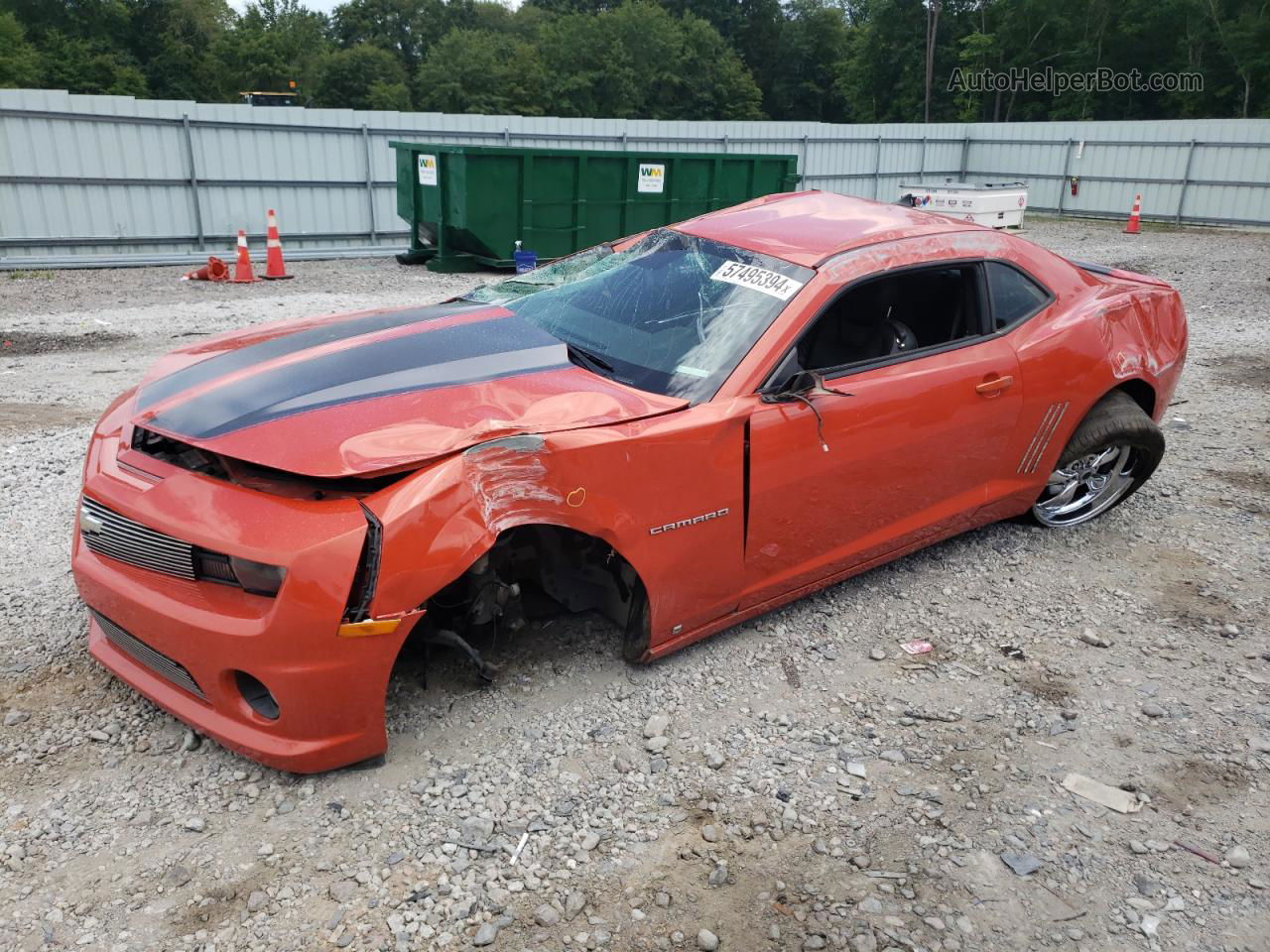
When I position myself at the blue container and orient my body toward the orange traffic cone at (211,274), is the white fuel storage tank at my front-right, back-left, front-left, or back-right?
back-right

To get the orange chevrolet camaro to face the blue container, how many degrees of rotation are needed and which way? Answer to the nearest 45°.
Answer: approximately 135° to its right

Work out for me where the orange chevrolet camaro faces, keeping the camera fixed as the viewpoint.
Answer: facing the viewer and to the left of the viewer

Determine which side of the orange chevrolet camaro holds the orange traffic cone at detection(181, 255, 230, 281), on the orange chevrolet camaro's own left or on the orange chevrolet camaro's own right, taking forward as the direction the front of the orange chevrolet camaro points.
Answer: on the orange chevrolet camaro's own right

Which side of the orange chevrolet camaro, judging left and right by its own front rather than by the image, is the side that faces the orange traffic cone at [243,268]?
right

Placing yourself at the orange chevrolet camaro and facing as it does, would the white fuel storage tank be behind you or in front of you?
behind

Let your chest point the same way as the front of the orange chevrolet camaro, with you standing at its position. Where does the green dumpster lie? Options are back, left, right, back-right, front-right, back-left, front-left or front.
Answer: back-right
